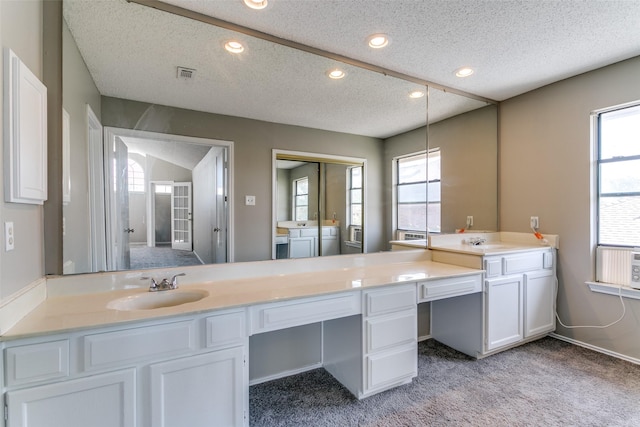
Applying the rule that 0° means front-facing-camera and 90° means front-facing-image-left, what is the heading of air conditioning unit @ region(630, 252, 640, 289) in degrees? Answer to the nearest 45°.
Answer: approximately 45°

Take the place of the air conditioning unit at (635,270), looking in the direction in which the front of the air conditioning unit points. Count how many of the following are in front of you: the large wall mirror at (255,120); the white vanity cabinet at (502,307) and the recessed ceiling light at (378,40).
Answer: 3

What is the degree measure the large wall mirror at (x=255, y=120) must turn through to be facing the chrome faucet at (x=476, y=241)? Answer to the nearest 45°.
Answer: approximately 45° to its left

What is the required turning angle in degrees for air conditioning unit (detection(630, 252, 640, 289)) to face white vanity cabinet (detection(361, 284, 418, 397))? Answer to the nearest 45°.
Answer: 0° — it already faces it

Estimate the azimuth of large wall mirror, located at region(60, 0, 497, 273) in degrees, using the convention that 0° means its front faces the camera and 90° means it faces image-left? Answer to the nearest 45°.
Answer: approximately 315°

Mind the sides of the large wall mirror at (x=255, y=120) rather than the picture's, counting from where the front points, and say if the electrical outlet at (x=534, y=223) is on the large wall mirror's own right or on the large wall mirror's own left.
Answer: on the large wall mirror's own left
